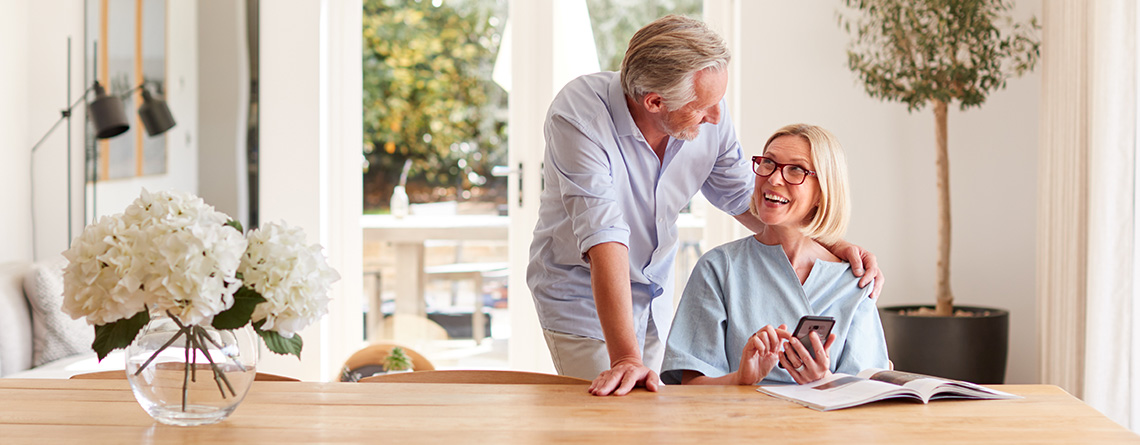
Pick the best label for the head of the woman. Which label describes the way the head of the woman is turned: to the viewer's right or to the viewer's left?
to the viewer's left

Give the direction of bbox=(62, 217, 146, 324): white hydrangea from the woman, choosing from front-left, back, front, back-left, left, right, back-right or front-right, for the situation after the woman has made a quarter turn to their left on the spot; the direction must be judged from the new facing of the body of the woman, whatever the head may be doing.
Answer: back-right

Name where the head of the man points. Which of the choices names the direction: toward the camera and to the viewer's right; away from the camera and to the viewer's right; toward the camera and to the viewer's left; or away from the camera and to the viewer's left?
toward the camera and to the viewer's right

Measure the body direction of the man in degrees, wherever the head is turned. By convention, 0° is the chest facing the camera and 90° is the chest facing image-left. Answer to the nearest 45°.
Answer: approximately 315°

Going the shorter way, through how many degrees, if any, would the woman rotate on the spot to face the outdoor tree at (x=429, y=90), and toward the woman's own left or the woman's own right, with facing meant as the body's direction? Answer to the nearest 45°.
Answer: approximately 135° to the woman's own right

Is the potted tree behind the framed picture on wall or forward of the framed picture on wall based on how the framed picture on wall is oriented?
forward

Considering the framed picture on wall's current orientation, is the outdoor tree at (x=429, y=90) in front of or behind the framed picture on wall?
behind

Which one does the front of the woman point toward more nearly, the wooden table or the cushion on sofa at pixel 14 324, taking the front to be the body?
the wooden table

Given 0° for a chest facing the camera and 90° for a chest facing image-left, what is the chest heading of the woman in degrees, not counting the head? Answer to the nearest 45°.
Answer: approximately 0°

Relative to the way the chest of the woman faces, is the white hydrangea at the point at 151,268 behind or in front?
in front
